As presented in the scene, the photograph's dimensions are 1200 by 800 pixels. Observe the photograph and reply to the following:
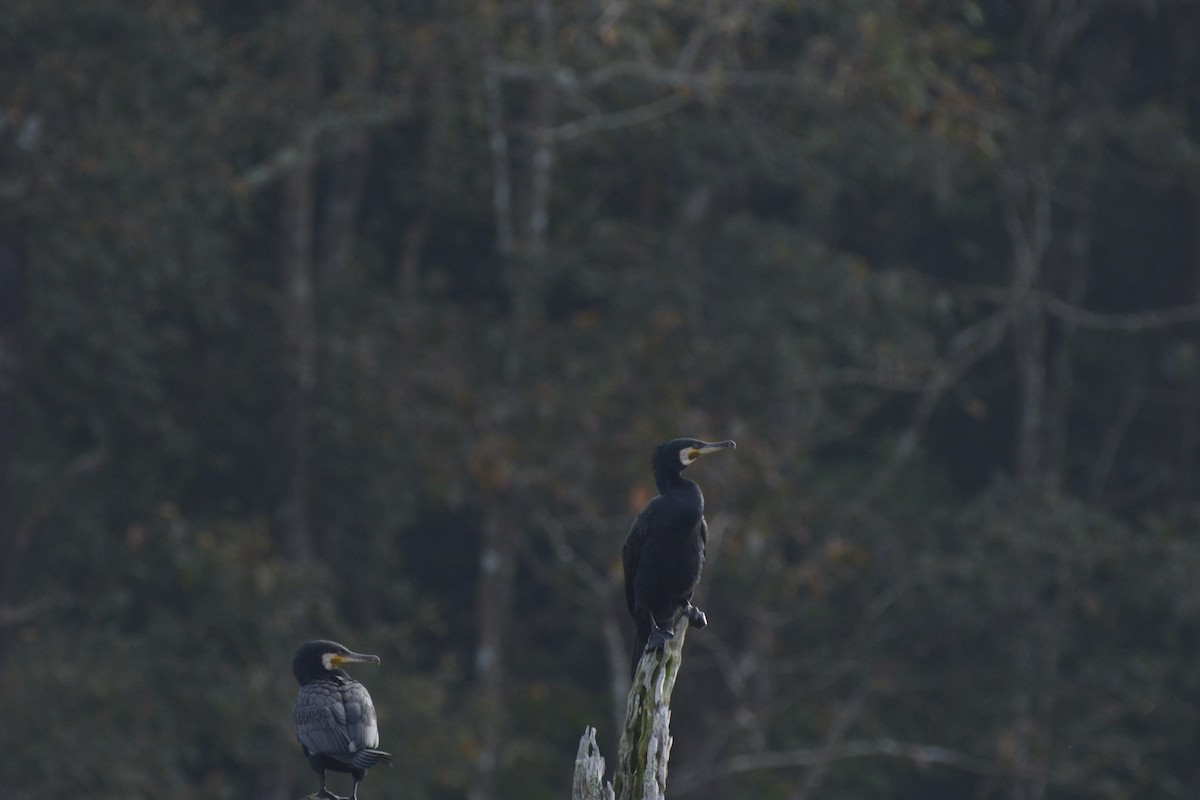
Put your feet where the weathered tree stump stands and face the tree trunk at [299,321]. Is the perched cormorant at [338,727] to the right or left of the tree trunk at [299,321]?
left

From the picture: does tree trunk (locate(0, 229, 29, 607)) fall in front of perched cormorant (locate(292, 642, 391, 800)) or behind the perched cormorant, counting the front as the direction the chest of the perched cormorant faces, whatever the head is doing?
in front

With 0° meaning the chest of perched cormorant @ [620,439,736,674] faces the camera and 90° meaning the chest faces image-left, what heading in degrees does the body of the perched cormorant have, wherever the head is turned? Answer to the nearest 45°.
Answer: approximately 315°

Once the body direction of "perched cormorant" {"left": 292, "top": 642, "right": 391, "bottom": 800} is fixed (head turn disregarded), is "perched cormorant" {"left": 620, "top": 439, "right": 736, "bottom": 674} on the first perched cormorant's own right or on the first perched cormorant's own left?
on the first perched cormorant's own right

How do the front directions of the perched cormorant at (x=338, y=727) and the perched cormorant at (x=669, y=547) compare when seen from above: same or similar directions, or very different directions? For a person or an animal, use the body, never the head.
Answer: very different directions

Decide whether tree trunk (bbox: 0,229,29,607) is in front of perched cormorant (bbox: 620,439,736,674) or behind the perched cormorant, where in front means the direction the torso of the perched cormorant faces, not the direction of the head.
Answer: behind
